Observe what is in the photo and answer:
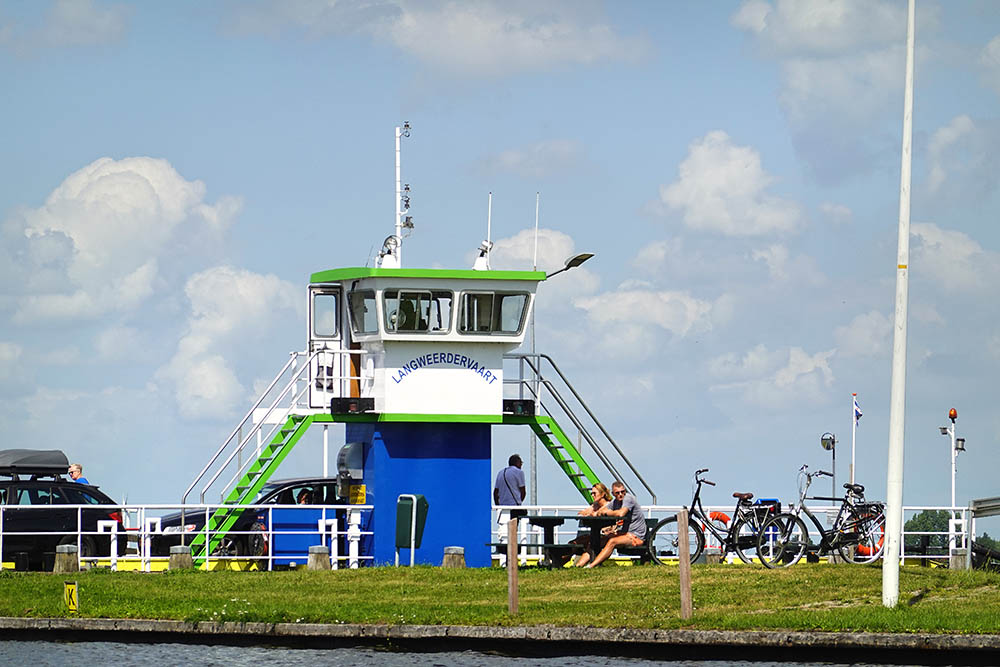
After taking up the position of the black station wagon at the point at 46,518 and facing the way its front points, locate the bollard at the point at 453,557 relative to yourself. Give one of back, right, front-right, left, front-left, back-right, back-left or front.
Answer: back-left

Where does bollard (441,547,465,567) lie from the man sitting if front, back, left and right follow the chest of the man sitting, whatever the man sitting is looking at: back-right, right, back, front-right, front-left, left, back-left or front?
front

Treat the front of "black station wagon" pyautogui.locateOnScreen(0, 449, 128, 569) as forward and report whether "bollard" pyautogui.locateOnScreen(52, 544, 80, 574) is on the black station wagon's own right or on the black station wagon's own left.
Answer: on the black station wagon's own left

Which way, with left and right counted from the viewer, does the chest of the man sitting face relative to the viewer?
facing to the left of the viewer

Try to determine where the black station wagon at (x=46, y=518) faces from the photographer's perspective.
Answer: facing to the left of the viewer

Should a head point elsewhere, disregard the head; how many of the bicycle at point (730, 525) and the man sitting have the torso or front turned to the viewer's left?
2

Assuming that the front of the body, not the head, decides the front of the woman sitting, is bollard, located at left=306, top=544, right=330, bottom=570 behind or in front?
in front

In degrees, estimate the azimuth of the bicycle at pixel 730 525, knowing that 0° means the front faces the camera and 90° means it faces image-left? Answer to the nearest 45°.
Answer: approximately 90°

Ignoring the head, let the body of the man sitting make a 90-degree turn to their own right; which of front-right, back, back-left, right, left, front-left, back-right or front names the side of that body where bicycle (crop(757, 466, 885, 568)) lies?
right

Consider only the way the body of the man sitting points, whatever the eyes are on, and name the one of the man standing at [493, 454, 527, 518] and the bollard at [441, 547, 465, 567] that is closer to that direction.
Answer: the bollard
